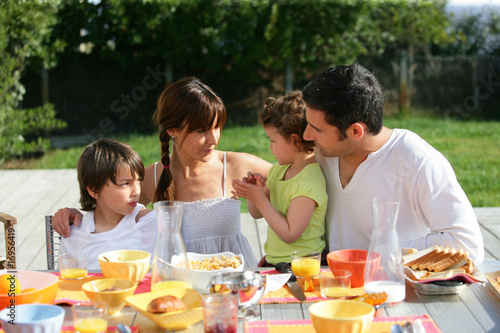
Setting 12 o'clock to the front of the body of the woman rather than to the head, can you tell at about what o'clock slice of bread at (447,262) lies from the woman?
The slice of bread is roughly at 11 o'clock from the woman.

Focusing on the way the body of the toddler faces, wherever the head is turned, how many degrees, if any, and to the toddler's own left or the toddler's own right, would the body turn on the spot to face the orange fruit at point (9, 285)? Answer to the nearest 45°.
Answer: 0° — they already face it

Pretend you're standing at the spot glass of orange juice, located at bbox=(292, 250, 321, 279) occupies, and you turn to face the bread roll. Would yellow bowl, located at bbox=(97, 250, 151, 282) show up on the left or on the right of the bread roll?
right

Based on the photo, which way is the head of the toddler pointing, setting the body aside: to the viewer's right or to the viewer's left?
to the viewer's left

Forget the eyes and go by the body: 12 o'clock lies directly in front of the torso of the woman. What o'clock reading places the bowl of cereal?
The bowl of cereal is roughly at 12 o'clock from the woman.

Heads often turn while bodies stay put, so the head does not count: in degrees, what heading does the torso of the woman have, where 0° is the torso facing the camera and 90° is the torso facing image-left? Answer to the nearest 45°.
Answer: approximately 0°
